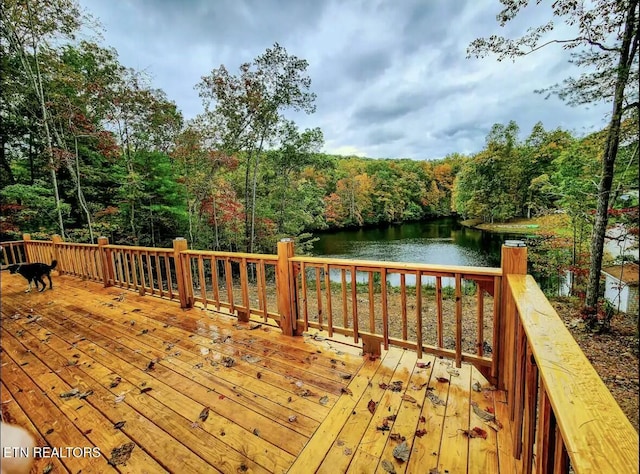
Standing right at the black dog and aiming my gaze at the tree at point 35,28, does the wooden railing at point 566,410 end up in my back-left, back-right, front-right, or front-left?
back-right

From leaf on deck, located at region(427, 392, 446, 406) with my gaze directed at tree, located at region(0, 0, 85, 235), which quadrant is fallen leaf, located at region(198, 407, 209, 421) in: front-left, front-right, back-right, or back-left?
front-left

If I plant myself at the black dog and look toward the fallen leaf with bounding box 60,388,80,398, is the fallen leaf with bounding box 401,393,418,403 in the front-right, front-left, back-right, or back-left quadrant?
front-left
